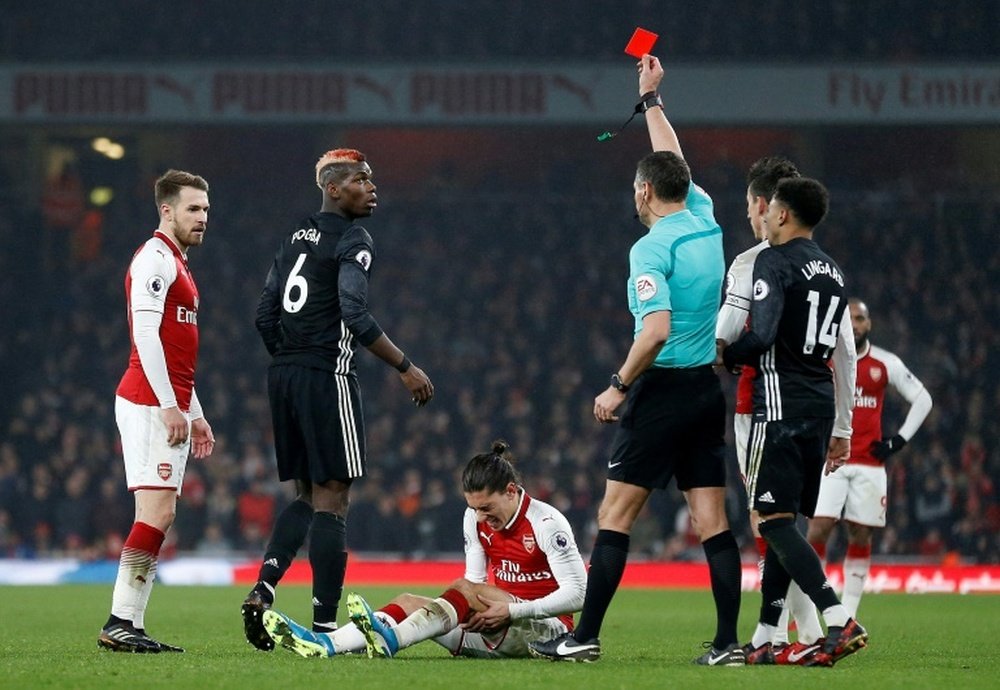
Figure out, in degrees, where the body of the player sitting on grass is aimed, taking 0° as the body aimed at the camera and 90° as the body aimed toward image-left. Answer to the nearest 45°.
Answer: approximately 45°

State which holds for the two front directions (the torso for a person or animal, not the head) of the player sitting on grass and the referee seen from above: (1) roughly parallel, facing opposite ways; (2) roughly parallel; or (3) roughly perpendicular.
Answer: roughly perpendicular

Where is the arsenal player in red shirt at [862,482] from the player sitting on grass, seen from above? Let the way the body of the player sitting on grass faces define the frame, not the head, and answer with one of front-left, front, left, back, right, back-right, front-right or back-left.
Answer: back

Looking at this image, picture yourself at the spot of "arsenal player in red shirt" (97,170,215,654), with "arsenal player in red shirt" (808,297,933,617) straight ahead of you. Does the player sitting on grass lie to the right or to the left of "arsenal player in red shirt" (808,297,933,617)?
right

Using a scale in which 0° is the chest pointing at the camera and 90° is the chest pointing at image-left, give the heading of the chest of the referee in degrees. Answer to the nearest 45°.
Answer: approximately 135°
